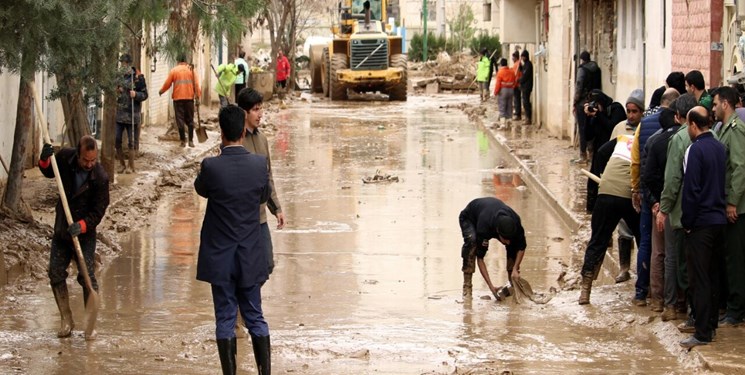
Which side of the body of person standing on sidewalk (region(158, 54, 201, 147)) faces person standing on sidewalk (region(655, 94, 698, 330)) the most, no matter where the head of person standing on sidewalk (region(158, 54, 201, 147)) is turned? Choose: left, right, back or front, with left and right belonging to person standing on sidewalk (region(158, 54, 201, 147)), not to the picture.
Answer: back

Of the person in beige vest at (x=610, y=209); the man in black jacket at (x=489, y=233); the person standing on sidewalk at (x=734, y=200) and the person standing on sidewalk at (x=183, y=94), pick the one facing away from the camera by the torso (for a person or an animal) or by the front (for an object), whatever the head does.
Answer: the person standing on sidewalk at (x=183, y=94)

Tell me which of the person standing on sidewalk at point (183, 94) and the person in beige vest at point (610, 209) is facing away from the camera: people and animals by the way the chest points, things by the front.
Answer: the person standing on sidewalk at point (183, 94)

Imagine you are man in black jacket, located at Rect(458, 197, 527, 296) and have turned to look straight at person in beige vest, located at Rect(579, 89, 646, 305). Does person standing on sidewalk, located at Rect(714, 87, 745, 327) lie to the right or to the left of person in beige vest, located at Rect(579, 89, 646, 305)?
right

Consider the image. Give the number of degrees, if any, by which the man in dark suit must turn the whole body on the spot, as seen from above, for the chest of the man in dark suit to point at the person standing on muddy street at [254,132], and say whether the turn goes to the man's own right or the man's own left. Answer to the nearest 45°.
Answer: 0° — they already face them

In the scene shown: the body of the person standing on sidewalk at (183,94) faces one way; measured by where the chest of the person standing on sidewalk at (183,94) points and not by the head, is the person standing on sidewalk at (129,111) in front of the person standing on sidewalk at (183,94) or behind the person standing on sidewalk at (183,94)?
behind

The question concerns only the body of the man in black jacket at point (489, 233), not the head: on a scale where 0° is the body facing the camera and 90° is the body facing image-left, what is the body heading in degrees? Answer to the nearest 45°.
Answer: approximately 315°

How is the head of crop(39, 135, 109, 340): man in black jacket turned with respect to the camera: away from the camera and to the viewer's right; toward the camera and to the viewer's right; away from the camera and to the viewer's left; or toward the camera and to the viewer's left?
toward the camera and to the viewer's right

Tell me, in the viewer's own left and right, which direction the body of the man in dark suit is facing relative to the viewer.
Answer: facing away from the viewer

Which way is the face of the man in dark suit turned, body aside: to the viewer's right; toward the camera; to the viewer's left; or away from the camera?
away from the camera

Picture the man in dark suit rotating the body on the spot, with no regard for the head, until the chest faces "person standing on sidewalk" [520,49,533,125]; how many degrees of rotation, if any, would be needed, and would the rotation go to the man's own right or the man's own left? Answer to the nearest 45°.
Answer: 0° — they already face them
